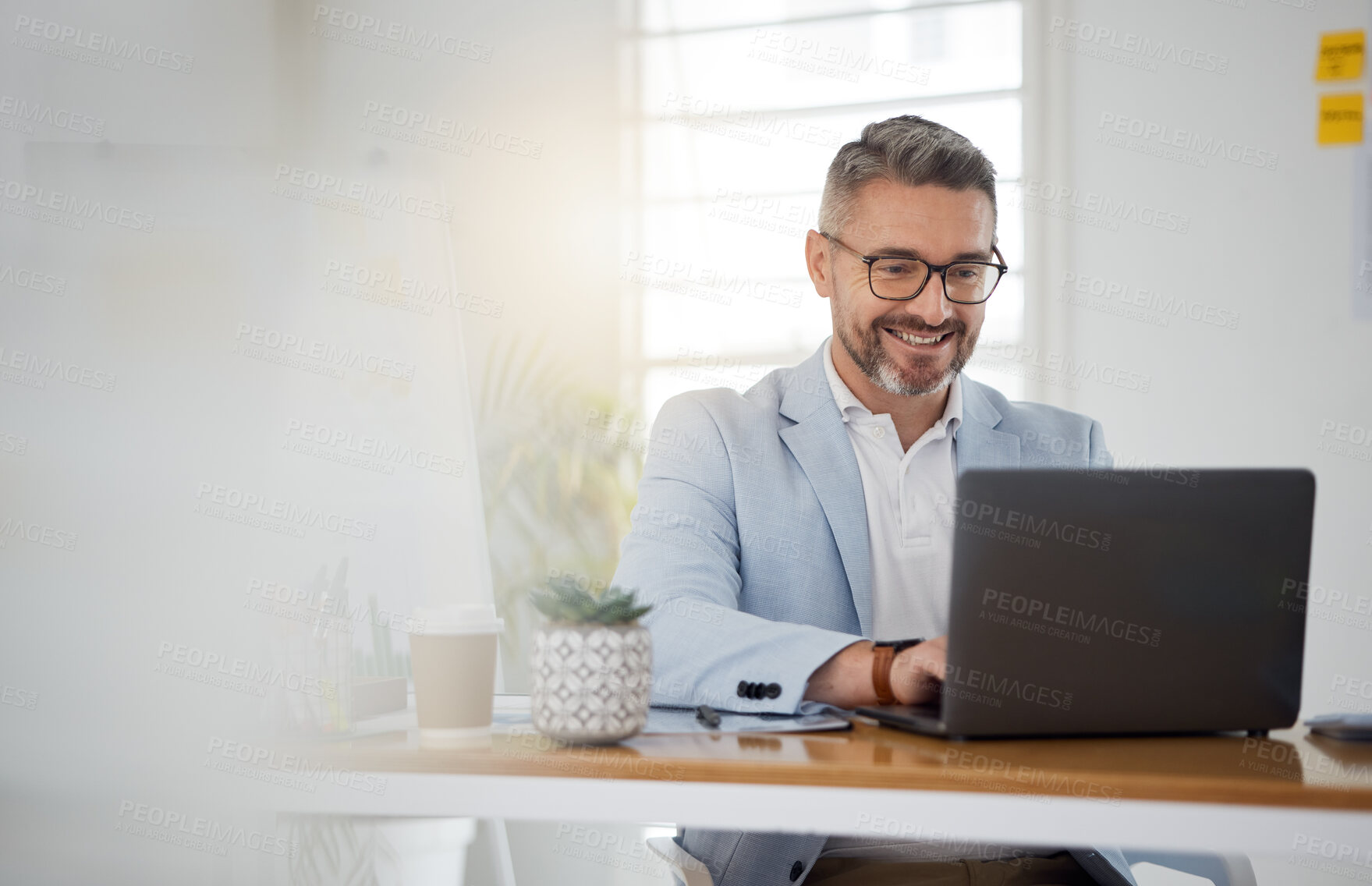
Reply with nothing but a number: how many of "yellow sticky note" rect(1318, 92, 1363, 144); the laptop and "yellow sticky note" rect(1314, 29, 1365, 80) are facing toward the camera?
2

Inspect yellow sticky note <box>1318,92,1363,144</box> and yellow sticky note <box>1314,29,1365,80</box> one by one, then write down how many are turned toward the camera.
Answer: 2

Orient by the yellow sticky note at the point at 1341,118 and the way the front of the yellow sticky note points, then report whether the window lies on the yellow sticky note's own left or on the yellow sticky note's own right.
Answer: on the yellow sticky note's own right

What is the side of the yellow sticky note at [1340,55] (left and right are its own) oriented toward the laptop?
front

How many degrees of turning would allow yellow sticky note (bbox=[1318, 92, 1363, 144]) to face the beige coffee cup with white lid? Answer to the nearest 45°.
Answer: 0° — it already faces it

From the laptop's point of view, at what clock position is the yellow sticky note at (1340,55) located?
The yellow sticky note is roughly at 2 o'clock from the laptop.

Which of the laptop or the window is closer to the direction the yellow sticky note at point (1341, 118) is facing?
the laptop

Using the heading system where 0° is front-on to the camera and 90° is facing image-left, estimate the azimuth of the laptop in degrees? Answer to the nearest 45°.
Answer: approximately 135°

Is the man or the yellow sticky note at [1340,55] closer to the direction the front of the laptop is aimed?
the man

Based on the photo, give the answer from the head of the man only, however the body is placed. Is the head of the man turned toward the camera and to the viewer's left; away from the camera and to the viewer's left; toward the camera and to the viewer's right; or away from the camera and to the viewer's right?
toward the camera and to the viewer's right

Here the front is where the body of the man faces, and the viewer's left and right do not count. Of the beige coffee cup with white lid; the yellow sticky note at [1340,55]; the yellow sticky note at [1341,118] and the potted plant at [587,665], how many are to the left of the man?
2
